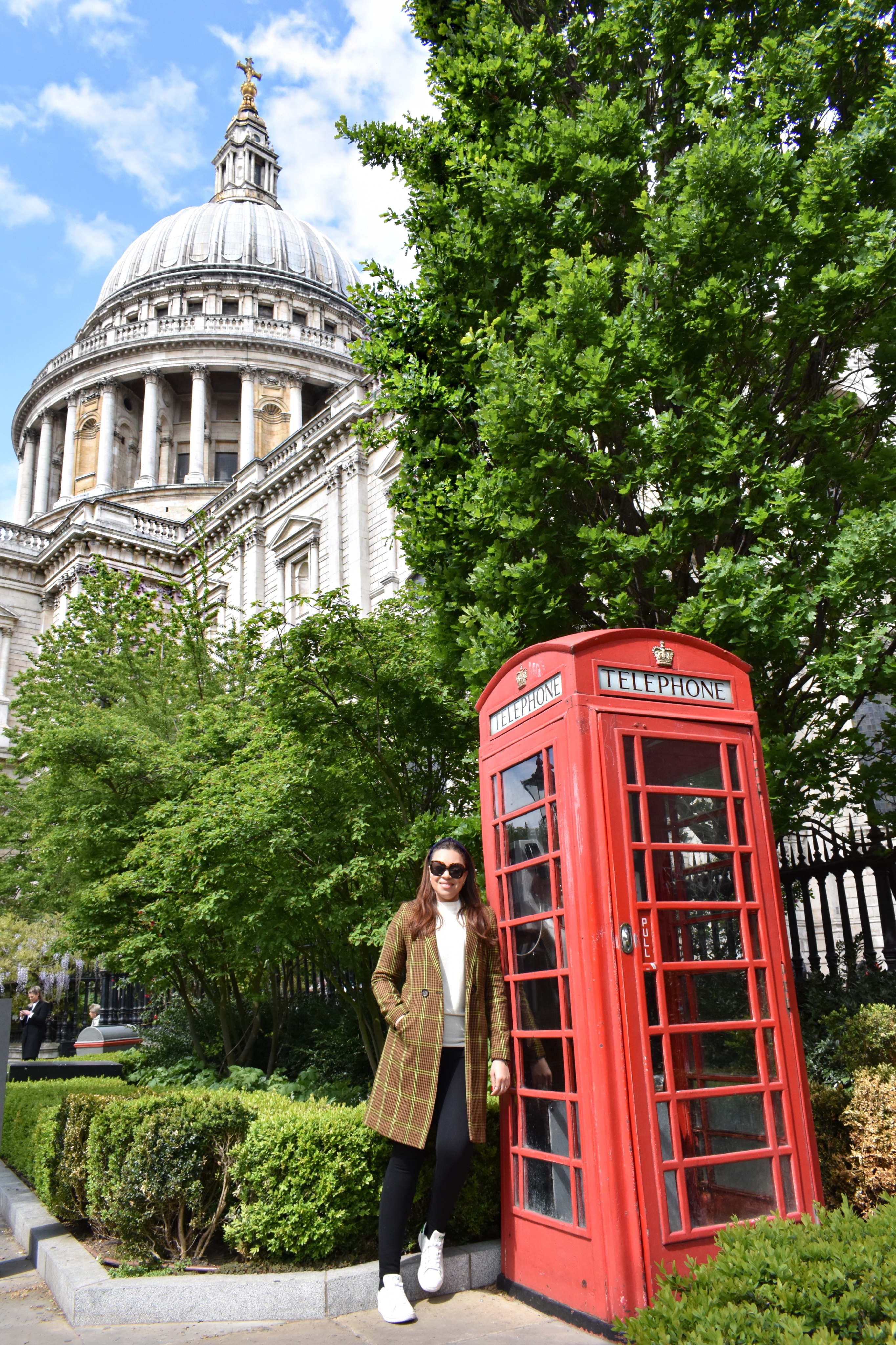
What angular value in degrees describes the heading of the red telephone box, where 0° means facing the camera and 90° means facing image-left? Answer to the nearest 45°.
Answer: approximately 315°

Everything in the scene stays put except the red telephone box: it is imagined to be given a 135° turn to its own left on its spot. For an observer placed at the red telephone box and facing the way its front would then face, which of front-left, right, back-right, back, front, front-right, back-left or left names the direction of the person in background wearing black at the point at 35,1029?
front-left

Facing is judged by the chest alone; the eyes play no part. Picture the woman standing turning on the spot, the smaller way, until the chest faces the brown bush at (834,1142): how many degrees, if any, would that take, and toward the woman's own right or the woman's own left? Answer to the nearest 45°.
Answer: approximately 135° to the woman's own left

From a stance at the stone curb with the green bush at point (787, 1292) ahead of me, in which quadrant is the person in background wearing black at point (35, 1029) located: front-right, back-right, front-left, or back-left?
back-left

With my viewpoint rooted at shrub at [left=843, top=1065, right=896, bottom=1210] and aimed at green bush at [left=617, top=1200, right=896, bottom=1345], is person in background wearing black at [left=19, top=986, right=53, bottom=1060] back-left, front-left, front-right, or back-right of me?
back-right

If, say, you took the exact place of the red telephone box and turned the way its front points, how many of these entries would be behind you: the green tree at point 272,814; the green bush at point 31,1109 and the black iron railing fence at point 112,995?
3

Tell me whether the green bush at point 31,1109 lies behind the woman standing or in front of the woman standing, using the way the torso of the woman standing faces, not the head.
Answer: behind

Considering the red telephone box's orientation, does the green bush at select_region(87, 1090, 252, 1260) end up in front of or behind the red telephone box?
behind

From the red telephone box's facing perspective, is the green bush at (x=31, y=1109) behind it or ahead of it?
behind

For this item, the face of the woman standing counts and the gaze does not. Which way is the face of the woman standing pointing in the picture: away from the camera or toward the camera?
toward the camera

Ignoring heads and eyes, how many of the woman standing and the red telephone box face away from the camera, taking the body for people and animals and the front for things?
0

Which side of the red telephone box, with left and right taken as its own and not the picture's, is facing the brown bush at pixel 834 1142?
left

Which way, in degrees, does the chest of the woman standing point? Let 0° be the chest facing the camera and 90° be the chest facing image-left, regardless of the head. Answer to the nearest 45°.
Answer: approximately 0°

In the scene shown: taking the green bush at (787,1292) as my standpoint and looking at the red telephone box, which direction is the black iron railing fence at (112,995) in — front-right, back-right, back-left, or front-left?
front-left

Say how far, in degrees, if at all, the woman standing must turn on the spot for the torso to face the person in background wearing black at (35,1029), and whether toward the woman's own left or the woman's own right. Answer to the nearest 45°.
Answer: approximately 135° to the woman's own right
